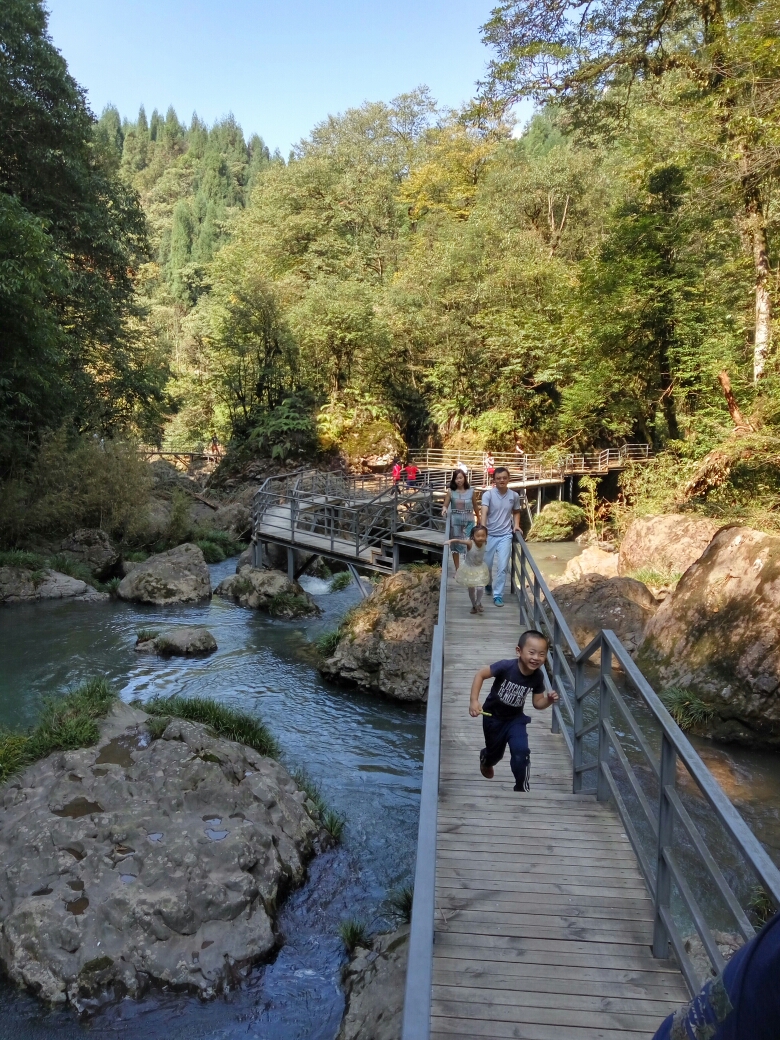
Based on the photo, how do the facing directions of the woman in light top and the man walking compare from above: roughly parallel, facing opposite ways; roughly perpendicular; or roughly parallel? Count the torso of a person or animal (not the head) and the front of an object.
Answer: roughly parallel

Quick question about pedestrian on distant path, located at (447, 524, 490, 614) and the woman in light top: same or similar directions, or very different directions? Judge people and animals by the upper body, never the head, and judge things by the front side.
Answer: same or similar directions

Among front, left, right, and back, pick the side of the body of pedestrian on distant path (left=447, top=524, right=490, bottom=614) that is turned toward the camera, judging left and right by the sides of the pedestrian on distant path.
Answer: front

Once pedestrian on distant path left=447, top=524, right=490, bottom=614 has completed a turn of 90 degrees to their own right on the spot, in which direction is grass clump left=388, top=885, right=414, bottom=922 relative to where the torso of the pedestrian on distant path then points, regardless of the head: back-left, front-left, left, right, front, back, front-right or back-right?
left

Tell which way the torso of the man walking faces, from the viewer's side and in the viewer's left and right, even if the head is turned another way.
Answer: facing the viewer

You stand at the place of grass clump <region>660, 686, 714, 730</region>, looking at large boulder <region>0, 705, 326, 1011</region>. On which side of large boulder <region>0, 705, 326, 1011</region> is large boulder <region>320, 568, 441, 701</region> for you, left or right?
right

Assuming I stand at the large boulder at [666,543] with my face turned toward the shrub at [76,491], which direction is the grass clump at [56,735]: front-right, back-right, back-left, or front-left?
front-left

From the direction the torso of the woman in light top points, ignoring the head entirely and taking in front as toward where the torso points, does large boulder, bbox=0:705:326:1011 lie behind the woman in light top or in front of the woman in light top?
in front

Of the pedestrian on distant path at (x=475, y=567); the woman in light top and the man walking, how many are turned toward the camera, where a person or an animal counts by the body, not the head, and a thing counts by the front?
3

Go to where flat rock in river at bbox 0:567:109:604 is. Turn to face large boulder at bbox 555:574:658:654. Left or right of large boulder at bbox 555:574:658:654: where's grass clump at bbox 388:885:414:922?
right

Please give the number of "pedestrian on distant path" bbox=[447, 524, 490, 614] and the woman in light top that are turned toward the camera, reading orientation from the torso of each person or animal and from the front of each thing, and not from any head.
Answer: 2

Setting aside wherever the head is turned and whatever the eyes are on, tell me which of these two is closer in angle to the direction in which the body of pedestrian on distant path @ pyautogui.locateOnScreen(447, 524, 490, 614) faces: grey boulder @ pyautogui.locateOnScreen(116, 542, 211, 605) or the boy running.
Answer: the boy running

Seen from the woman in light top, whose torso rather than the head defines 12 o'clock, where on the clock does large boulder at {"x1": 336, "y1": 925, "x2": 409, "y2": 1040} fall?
The large boulder is roughly at 12 o'clock from the woman in light top.

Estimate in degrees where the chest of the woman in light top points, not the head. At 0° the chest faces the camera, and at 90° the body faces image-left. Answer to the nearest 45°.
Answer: approximately 0°
